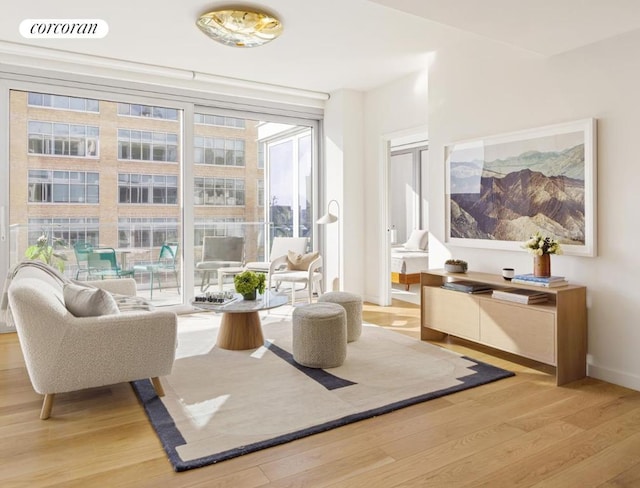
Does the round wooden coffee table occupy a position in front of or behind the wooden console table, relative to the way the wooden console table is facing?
in front

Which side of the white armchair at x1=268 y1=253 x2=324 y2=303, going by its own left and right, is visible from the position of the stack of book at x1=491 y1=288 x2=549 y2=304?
left

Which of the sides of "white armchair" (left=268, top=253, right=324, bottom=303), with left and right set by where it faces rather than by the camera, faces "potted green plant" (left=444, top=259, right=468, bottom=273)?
left

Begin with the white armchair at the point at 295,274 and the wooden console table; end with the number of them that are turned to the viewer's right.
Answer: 0

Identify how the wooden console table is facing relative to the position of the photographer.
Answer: facing the viewer and to the left of the viewer

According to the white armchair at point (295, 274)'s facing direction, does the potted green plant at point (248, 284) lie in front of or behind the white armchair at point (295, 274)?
in front

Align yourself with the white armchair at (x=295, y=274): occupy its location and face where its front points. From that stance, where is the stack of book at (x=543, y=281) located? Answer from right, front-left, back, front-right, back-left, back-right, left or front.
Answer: left

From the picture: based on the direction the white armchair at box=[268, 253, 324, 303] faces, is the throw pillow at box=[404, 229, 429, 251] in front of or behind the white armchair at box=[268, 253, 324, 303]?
behind

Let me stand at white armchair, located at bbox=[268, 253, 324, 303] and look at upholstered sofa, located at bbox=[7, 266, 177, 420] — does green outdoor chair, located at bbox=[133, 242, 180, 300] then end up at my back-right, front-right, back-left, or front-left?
front-right

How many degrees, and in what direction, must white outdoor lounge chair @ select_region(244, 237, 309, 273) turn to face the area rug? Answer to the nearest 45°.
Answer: approximately 45° to its left

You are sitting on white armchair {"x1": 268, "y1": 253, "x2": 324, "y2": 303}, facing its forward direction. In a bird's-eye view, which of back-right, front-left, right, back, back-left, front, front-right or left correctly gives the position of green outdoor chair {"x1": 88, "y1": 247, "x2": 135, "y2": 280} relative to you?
front-right

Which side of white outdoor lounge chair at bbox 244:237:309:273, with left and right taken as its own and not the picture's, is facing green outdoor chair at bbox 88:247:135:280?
front

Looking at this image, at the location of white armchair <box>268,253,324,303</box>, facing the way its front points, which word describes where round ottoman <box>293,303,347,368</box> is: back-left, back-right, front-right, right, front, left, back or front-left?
front-left

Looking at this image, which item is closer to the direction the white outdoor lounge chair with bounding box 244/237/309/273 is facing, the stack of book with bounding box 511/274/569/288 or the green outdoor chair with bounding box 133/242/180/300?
the green outdoor chair
